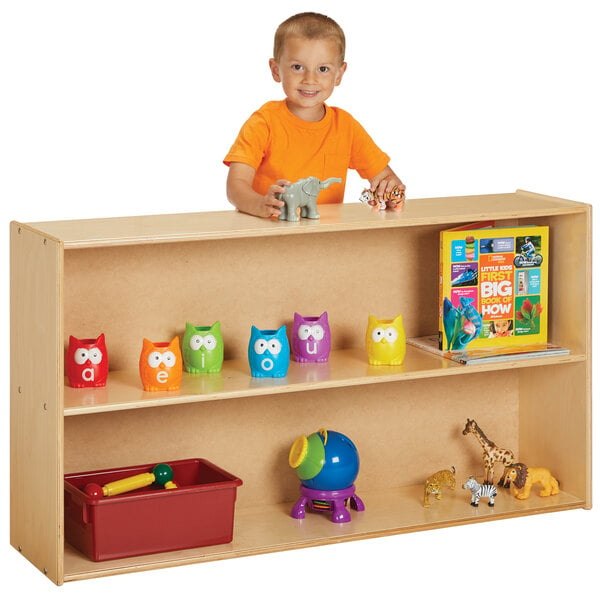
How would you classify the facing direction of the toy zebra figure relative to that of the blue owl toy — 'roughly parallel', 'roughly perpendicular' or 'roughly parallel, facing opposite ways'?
roughly perpendicular

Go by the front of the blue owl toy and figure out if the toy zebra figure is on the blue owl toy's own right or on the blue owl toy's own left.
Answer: on the blue owl toy's own left

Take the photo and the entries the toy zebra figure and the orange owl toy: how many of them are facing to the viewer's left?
1

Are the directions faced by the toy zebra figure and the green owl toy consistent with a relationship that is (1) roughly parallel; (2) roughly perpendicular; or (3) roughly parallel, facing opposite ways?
roughly perpendicular

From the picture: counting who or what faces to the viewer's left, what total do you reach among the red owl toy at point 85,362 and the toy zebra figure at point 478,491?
1

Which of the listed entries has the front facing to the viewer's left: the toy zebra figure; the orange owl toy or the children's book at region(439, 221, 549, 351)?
the toy zebra figure

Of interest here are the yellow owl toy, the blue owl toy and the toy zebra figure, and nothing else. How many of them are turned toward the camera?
2

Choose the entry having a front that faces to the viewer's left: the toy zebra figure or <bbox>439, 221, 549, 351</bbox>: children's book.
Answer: the toy zebra figure
